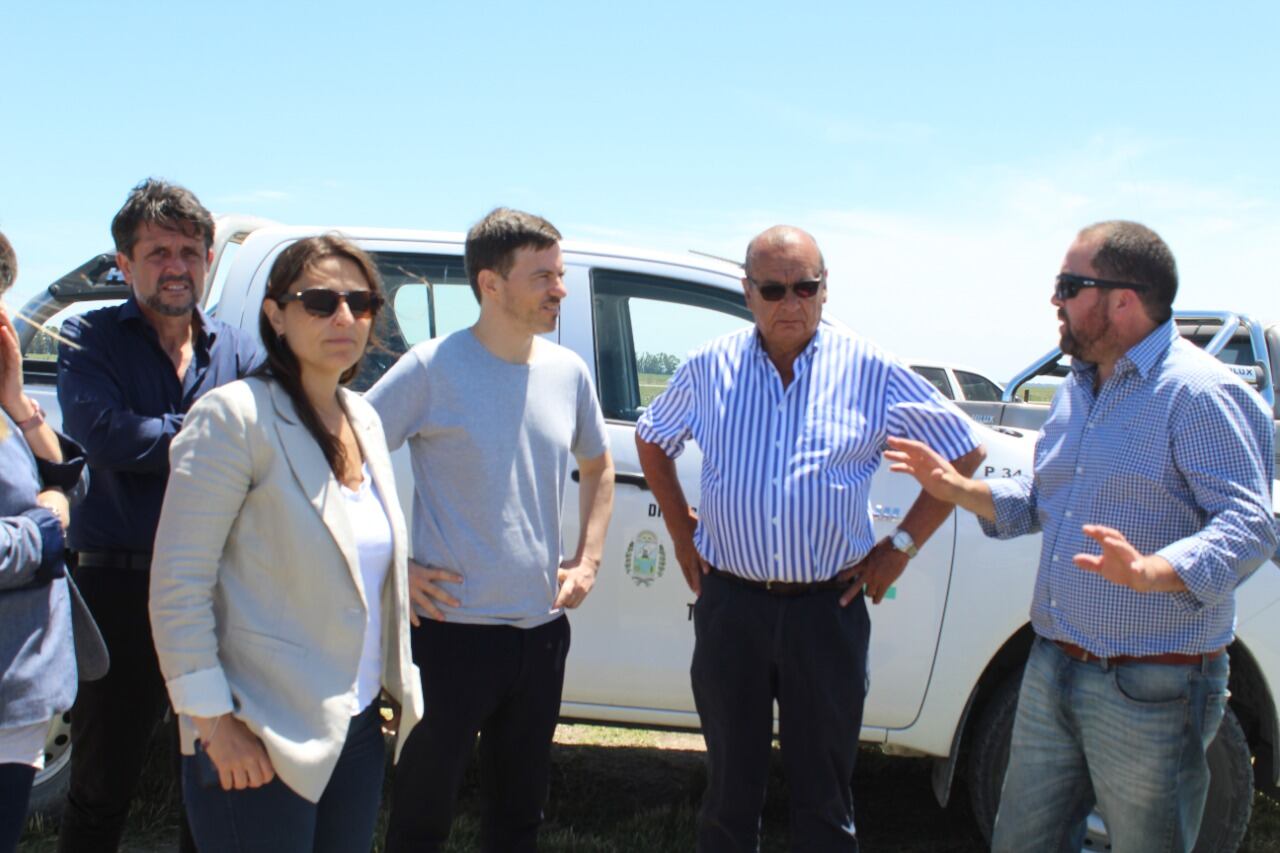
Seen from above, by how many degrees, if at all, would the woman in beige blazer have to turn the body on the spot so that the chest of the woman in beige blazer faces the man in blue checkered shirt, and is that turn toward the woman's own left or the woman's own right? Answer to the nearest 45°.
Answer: approximately 45° to the woman's own left

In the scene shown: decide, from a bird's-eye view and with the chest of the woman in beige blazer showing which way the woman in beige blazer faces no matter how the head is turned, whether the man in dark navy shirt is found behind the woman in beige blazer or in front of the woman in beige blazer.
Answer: behind

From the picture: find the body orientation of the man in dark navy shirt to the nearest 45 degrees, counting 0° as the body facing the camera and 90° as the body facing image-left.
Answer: approximately 315°

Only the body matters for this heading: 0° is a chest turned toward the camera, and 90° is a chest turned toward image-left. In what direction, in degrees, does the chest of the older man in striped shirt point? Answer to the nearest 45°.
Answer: approximately 0°

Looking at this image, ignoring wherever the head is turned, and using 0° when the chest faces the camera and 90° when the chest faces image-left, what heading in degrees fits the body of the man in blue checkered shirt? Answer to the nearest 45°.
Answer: approximately 45°

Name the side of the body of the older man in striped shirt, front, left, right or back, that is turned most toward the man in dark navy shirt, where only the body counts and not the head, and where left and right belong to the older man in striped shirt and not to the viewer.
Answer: right

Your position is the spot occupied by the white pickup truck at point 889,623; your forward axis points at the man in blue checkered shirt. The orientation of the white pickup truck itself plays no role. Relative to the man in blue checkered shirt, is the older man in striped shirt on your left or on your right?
right

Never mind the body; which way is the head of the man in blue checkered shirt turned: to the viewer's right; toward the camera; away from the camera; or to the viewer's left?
to the viewer's left
